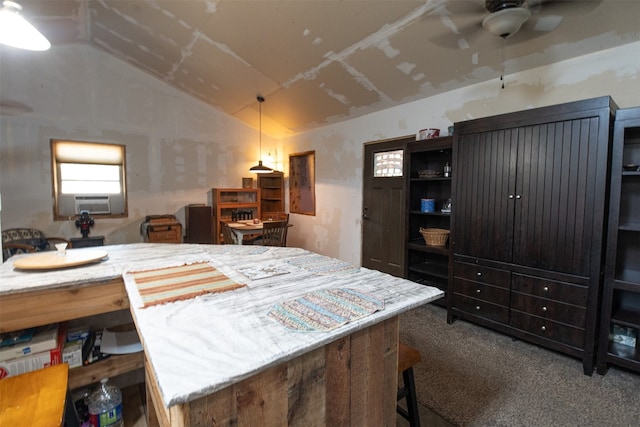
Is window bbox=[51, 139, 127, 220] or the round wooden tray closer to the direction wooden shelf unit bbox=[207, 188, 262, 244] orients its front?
the round wooden tray

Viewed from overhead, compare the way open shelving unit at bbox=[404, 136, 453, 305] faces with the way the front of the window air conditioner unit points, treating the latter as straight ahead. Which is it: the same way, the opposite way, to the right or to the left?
to the right

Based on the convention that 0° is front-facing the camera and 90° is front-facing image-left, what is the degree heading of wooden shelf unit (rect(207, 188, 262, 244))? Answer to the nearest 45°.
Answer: approximately 315°

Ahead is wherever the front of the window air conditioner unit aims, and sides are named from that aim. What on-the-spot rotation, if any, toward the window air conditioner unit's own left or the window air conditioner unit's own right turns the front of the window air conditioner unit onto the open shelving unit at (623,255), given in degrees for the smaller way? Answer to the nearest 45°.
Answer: approximately 45° to the window air conditioner unit's own left

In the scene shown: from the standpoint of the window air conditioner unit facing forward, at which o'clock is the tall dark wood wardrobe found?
The tall dark wood wardrobe is roughly at 11 o'clock from the window air conditioner unit.

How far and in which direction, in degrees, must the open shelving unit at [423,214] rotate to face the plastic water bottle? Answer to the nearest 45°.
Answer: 0° — it already faces it
